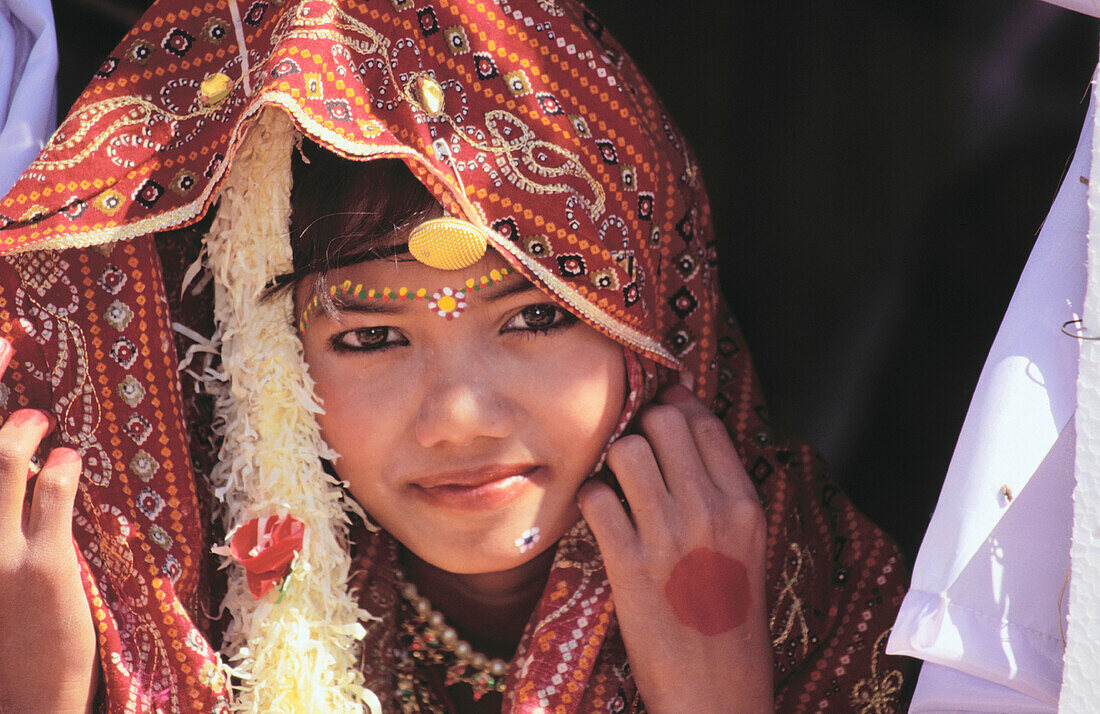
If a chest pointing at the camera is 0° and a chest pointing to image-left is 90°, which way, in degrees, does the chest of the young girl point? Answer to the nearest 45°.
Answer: approximately 0°

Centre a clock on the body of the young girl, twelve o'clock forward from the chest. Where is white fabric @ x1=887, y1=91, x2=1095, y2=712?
The white fabric is roughly at 10 o'clock from the young girl.

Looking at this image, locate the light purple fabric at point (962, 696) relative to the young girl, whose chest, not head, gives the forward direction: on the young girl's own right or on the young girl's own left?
on the young girl's own left

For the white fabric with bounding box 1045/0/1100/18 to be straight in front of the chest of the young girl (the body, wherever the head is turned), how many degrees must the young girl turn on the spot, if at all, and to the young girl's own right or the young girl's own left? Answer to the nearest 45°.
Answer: approximately 45° to the young girl's own left

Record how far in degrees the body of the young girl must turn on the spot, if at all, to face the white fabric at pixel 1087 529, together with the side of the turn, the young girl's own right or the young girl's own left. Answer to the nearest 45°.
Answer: approximately 45° to the young girl's own left
